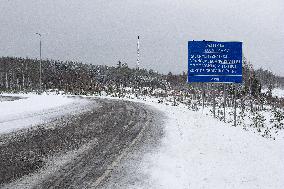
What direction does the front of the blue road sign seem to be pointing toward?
toward the camera
